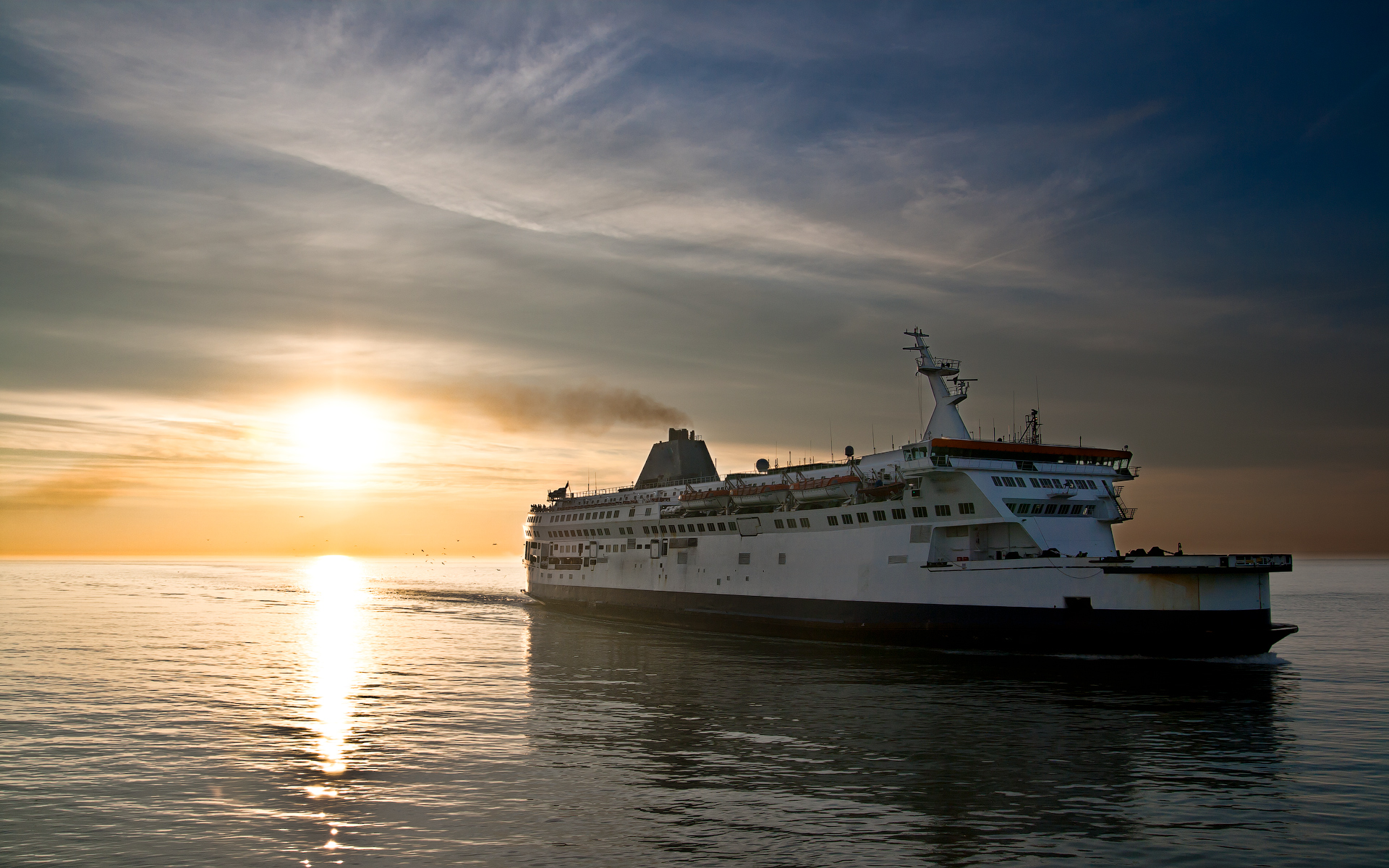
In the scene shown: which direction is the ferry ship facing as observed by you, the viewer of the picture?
facing the viewer and to the right of the viewer
